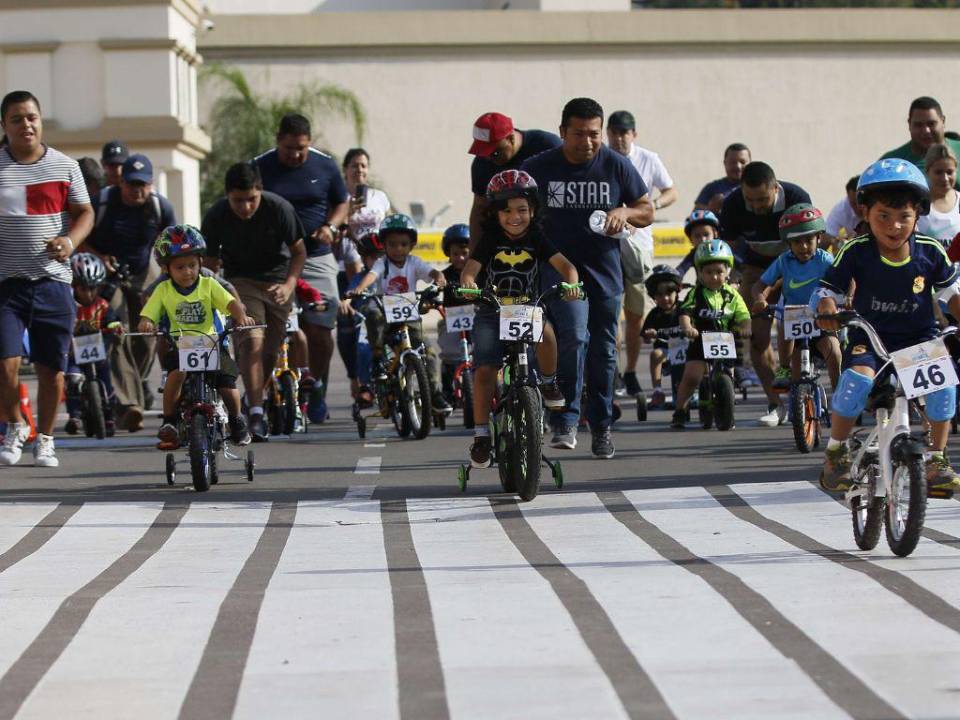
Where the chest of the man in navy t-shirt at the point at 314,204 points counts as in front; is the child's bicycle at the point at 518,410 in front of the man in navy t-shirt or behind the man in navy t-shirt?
in front

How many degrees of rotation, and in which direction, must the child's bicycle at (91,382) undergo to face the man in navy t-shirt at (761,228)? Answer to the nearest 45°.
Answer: approximately 90° to its left

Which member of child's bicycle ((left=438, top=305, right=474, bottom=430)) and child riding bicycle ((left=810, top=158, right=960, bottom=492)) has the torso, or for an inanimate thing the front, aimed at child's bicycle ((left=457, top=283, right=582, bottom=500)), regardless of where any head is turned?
child's bicycle ((left=438, top=305, right=474, bottom=430))

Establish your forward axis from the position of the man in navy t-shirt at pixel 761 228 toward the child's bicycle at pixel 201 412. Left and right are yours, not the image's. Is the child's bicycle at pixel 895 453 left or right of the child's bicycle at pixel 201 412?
left

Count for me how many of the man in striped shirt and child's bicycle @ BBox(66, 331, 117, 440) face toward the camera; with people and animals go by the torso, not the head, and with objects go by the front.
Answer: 2
